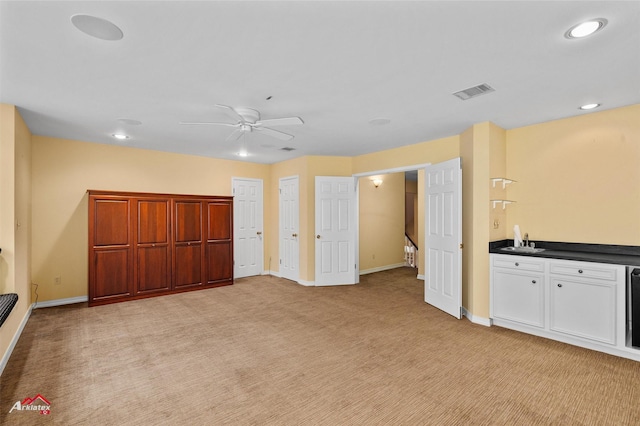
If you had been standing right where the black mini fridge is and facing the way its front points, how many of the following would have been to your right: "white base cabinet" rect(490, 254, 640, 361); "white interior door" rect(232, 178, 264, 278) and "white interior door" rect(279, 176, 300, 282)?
3

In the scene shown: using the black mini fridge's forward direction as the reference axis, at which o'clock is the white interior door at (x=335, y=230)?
The white interior door is roughly at 3 o'clock from the black mini fridge.

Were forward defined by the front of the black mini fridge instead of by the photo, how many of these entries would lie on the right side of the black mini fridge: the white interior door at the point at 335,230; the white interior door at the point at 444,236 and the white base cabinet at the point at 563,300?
3

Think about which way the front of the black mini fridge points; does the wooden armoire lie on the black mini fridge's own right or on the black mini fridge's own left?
on the black mini fridge's own right

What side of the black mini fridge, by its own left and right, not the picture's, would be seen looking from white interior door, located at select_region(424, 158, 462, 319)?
right

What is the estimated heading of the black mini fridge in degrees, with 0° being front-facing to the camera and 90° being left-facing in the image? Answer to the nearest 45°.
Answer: approximately 0°

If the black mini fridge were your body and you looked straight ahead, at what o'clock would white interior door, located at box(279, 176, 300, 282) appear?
The white interior door is roughly at 3 o'clock from the black mini fridge.

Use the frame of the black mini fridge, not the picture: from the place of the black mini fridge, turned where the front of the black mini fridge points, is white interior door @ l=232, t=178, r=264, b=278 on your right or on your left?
on your right
